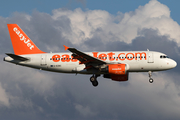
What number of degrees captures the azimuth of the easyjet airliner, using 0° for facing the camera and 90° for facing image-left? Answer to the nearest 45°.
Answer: approximately 270°
